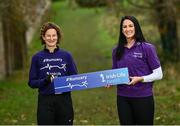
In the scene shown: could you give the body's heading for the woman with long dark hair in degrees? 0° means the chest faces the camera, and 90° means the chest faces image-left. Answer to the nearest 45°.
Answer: approximately 45°

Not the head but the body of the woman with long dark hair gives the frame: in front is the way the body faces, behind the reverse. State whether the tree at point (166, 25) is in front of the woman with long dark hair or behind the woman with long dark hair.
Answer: behind
